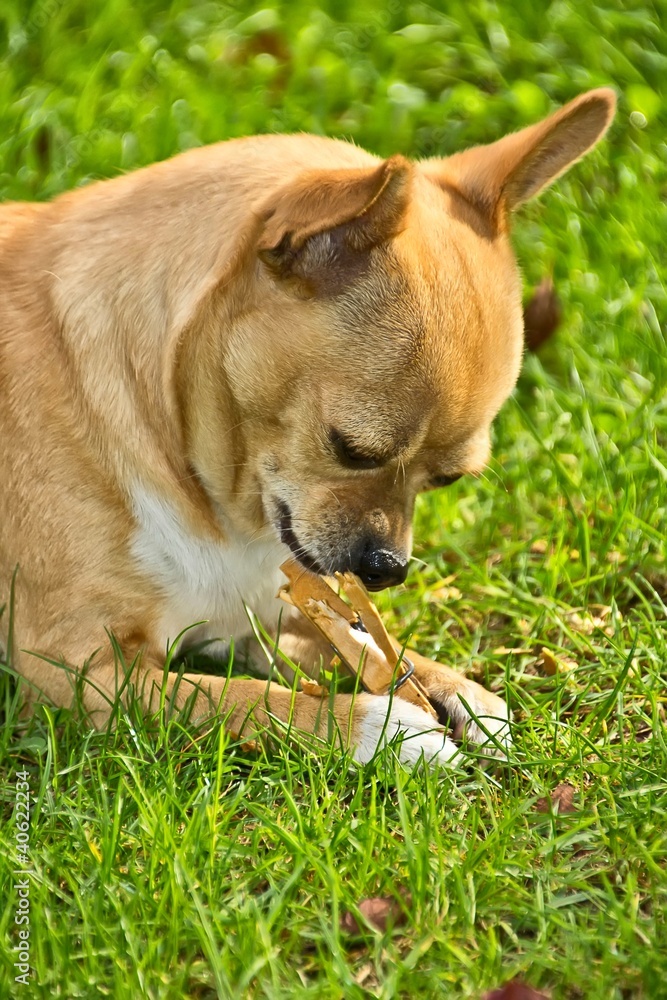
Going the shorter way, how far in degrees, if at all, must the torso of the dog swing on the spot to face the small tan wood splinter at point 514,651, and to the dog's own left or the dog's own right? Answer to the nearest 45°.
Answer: approximately 45° to the dog's own left

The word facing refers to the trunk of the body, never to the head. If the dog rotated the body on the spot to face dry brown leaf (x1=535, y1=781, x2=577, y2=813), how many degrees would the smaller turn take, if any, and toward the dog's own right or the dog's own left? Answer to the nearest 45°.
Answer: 0° — it already faces it

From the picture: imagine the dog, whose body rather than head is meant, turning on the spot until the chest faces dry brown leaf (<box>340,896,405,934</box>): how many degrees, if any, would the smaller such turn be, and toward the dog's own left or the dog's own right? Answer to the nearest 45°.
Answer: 0° — it already faces it

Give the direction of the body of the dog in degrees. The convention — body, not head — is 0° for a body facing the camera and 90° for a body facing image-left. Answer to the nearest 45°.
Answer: approximately 315°

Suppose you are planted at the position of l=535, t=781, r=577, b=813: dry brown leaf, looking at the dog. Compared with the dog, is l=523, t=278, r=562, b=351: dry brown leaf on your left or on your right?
right

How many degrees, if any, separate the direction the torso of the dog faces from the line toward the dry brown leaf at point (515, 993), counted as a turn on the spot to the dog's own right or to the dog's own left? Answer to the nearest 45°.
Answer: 0° — it already faces it
